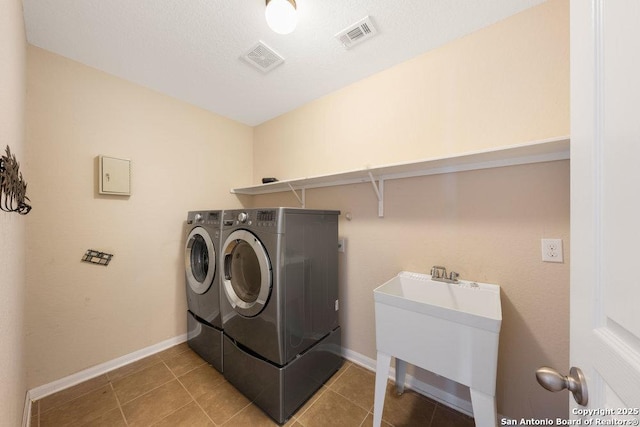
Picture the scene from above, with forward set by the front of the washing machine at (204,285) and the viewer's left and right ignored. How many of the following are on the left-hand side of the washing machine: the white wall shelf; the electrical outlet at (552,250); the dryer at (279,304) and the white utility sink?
4

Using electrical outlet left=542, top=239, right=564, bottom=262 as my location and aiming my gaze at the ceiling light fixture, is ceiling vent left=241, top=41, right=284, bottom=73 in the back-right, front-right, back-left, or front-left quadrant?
front-right

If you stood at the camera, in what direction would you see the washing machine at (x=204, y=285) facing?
facing the viewer and to the left of the viewer

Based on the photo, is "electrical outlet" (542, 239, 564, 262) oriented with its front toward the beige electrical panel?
no

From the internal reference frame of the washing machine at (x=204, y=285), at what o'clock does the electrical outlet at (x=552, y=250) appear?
The electrical outlet is roughly at 9 o'clock from the washing machine.

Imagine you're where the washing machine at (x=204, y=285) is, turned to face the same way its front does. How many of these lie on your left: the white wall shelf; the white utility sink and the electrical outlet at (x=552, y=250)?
3

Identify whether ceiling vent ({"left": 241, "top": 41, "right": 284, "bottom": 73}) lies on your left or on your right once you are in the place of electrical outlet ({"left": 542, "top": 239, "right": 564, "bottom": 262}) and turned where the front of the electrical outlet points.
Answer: on your right

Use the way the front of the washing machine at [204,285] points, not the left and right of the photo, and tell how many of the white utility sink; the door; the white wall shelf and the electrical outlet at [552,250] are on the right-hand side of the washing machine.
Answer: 0

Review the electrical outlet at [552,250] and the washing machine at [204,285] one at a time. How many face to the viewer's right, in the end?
0

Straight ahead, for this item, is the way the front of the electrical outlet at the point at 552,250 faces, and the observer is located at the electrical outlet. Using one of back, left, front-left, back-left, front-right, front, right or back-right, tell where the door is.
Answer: front

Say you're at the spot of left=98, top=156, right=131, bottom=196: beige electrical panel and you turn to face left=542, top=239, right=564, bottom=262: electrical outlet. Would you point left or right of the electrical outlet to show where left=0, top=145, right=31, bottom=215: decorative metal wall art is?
right

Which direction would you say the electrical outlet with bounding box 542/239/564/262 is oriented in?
toward the camera

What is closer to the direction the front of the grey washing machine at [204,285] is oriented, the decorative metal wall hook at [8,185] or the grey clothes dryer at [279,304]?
the decorative metal wall hook
